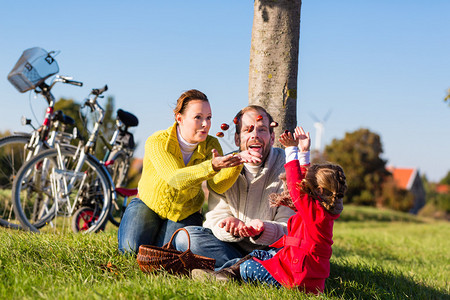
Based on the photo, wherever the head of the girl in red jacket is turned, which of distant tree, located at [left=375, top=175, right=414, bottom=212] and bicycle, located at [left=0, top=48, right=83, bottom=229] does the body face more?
the bicycle

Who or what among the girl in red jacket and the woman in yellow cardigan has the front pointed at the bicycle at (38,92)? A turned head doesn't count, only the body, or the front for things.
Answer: the girl in red jacket

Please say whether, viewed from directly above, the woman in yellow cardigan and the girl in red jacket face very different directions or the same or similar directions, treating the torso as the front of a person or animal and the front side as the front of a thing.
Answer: very different directions

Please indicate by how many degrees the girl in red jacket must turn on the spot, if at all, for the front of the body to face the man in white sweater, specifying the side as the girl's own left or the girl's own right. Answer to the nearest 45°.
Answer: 0° — they already face them

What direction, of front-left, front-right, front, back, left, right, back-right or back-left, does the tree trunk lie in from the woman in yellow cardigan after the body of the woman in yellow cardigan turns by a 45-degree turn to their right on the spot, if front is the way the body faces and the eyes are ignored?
back-left

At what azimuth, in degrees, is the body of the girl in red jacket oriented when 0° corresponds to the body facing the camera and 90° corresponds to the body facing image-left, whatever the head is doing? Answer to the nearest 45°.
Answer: approximately 135°

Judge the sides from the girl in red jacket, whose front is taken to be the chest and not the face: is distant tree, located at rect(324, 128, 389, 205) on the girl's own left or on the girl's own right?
on the girl's own right

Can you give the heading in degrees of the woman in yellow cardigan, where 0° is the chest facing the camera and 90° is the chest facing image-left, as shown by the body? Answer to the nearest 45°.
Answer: approximately 315°

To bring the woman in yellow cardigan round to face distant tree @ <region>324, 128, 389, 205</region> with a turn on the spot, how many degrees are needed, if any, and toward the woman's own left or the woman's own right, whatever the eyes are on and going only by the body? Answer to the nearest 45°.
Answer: approximately 135° to the woman's own left

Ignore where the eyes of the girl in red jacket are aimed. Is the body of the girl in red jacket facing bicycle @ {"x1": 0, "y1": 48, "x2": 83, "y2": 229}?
yes

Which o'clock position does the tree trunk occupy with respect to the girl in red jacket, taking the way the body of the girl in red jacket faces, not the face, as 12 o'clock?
The tree trunk is roughly at 1 o'clock from the girl in red jacket.

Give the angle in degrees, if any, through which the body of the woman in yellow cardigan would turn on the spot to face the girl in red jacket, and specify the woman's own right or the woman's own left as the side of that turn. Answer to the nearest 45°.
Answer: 0° — they already face them
